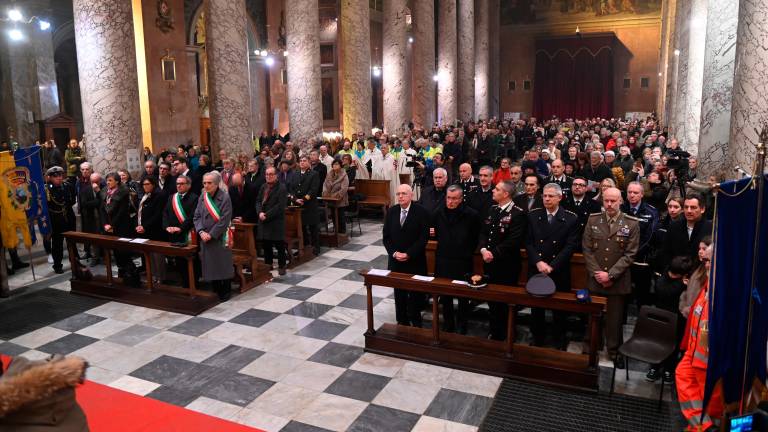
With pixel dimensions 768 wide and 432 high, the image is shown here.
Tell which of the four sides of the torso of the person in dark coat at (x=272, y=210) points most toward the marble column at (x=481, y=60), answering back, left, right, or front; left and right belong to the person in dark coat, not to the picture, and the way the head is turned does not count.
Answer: back

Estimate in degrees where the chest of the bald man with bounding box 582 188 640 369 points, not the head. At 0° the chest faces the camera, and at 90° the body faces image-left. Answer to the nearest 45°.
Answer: approximately 0°

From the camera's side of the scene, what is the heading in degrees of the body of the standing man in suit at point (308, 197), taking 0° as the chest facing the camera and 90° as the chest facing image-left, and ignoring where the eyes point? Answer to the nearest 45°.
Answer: approximately 45°

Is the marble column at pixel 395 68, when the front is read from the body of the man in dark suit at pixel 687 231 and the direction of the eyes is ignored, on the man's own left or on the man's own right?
on the man's own right

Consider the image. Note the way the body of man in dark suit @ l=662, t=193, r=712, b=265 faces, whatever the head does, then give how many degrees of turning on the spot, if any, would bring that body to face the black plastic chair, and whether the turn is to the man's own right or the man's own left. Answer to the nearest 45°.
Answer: approximately 45° to the man's own left

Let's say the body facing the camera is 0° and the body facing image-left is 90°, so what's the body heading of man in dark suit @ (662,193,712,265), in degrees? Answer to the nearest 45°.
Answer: approximately 45°

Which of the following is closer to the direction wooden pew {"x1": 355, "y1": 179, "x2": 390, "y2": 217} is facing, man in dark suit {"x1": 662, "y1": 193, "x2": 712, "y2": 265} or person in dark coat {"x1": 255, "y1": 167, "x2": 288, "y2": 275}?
the person in dark coat

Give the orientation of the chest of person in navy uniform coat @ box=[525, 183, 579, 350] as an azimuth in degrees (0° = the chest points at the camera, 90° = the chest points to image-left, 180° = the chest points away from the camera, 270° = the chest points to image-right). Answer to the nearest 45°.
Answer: approximately 0°

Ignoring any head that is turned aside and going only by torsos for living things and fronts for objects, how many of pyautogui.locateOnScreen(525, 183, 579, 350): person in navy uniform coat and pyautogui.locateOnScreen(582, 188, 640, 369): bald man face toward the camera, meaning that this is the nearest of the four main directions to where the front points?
2
